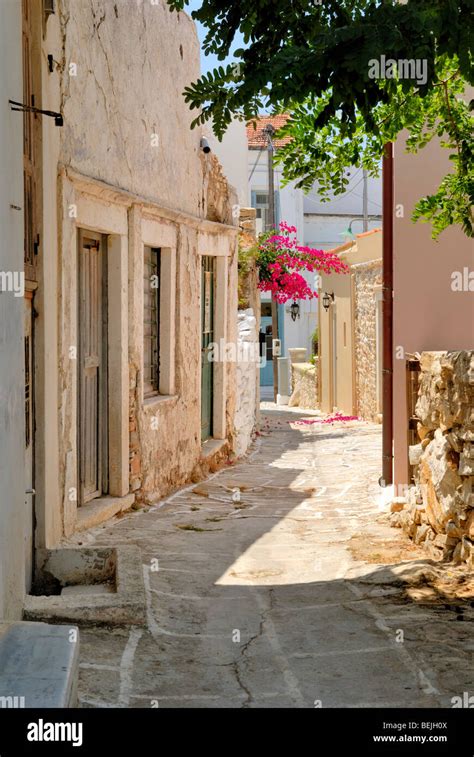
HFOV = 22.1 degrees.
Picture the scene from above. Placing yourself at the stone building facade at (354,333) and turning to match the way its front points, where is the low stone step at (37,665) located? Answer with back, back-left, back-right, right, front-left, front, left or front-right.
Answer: front-left

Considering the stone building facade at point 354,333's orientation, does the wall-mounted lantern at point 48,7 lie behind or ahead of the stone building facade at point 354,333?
ahead

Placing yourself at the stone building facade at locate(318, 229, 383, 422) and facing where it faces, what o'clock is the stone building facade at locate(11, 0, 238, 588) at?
the stone building facade at locate(11, 0, 238, 588) is roughly at 11 o'clock from the stone building facade at locate(318, 229, 383, 422).

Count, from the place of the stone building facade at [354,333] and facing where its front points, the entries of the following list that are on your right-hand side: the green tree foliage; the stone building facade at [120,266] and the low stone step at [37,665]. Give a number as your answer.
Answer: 0

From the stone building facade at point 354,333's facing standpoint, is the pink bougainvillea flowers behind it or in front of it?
in front

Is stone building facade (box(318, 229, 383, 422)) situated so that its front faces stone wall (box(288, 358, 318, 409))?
no

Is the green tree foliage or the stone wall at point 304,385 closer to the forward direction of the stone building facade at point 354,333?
the green tree foliage

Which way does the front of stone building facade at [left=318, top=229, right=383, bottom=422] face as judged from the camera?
facing the viewer and to the left of the viewer
